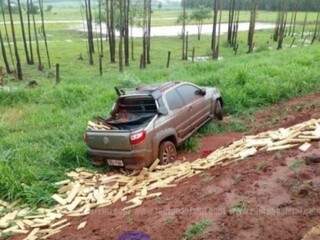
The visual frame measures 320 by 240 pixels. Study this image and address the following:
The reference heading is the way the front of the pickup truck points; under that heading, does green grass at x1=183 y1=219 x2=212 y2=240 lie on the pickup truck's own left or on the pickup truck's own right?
on the pickup truck's own right

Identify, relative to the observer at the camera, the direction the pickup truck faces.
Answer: facing away from the viewer and to the right of the viewer
